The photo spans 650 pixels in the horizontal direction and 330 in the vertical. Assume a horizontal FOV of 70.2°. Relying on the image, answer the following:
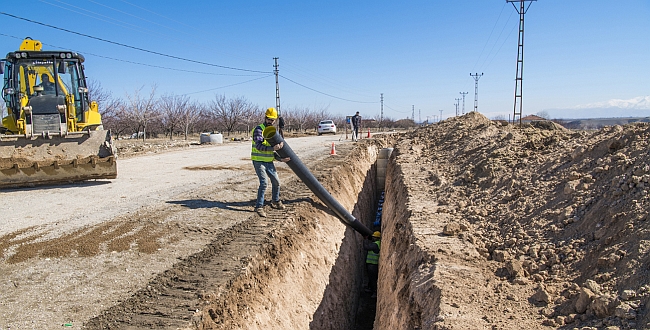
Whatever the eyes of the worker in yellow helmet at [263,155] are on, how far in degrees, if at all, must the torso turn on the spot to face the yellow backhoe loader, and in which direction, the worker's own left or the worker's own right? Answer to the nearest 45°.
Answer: approximately 180°

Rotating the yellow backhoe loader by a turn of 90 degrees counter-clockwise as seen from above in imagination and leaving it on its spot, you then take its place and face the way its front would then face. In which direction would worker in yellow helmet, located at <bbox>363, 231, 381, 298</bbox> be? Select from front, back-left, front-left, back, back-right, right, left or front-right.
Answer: front-right

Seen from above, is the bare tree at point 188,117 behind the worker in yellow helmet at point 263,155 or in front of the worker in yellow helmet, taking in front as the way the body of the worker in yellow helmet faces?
behind

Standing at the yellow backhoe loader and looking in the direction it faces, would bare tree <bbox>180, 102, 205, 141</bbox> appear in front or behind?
behind

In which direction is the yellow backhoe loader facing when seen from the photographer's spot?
facing the viewer

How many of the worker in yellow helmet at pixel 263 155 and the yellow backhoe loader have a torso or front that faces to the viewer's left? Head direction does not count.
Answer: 0

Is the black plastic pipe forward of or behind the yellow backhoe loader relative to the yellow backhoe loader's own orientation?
forward

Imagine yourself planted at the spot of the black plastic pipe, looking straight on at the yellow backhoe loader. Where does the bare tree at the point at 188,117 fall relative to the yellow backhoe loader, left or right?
right

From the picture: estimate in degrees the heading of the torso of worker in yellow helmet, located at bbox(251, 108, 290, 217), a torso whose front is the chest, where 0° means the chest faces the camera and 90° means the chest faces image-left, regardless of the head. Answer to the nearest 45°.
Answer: approximately 315°
